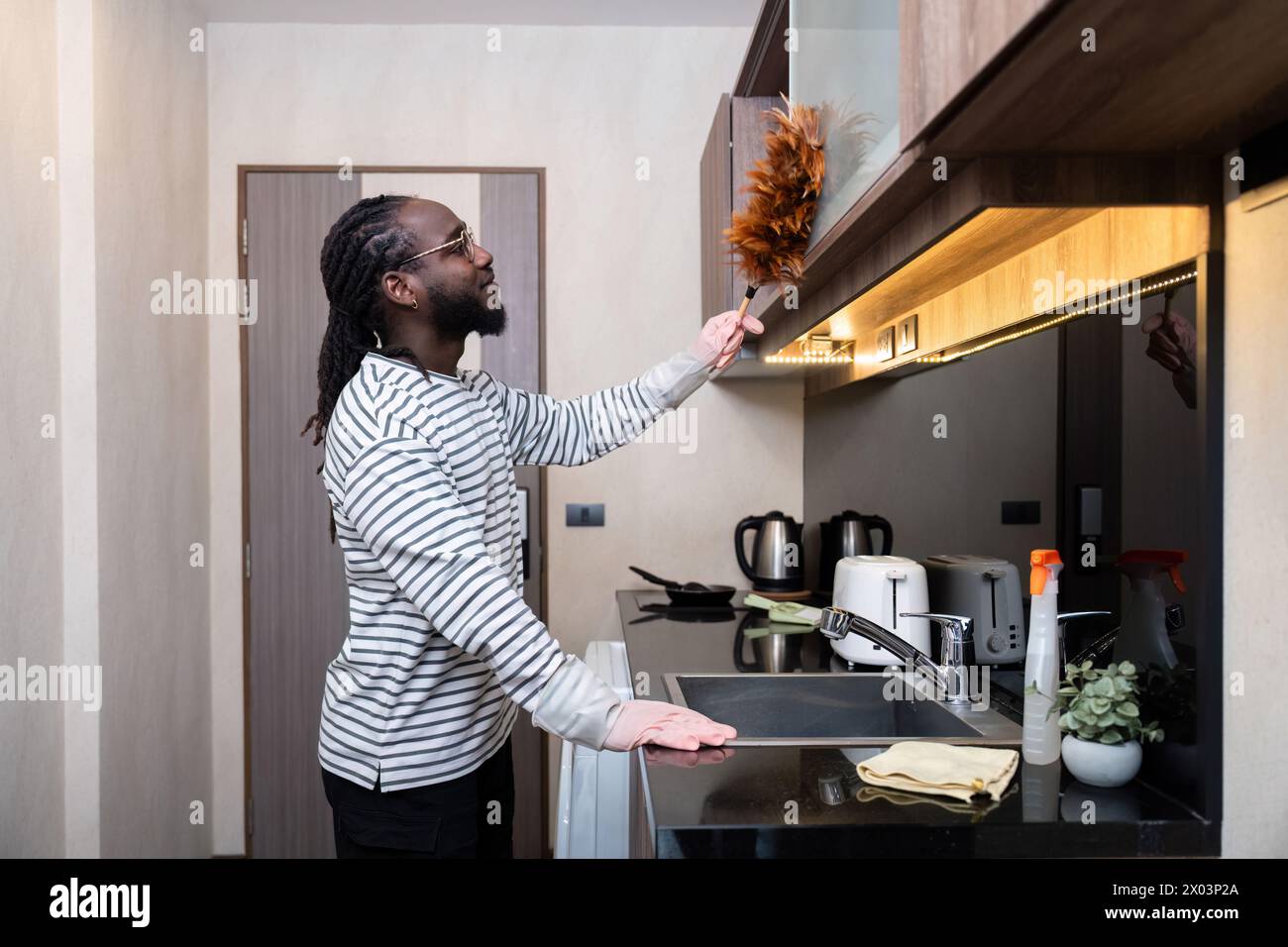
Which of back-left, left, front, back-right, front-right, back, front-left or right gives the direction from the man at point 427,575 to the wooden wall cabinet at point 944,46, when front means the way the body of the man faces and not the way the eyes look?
front-right

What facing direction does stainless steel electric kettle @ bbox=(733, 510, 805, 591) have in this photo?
to the viewer's right

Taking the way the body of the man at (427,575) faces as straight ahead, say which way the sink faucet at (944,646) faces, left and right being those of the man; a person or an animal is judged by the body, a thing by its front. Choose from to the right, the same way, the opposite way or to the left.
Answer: the opposite way

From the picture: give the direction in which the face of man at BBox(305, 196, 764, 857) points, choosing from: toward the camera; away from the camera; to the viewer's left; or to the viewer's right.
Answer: to the viewer's right

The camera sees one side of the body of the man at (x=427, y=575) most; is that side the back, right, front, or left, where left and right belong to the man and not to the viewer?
right

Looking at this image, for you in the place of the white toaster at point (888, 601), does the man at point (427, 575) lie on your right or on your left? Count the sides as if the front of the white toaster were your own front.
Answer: on your right

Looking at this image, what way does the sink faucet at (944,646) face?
to the viewer's left
